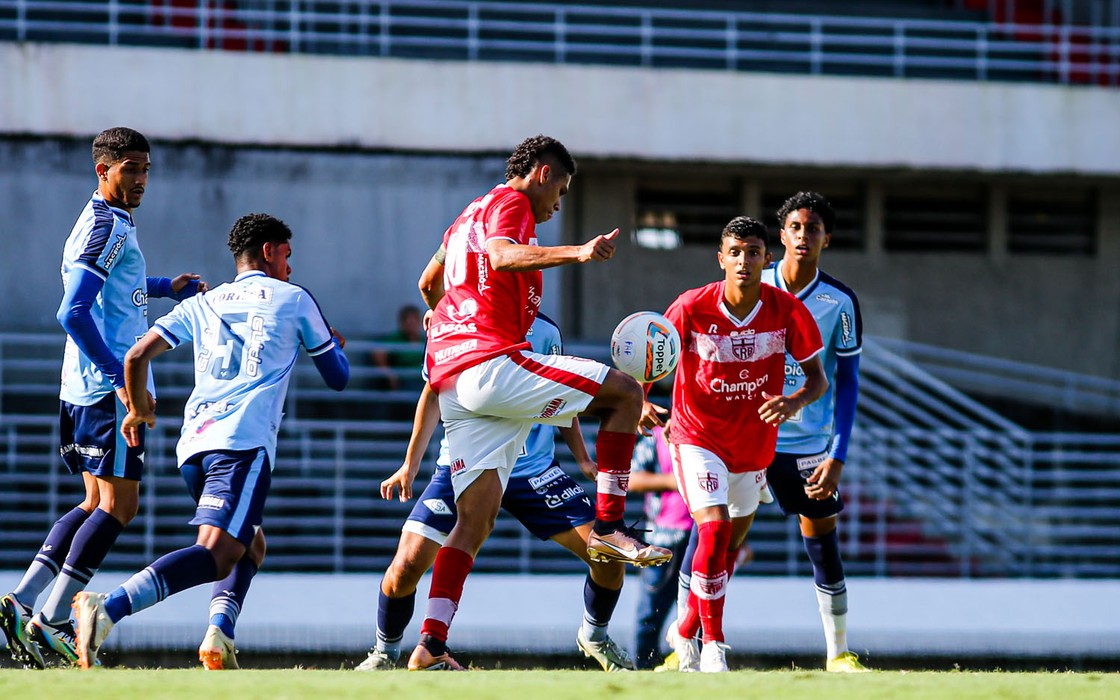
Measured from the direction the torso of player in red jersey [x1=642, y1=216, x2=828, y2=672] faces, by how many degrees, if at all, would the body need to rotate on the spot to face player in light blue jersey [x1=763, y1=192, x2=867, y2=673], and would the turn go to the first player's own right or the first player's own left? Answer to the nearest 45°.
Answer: approximately 135° to the first player's own left

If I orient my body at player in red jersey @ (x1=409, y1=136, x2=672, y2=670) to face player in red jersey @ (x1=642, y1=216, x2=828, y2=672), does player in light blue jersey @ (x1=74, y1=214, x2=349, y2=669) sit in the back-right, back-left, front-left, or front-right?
back-left

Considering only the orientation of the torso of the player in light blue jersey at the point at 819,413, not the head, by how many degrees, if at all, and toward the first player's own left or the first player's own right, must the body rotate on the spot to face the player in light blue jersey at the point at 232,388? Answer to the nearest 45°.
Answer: approximately 45° to the first player's own right

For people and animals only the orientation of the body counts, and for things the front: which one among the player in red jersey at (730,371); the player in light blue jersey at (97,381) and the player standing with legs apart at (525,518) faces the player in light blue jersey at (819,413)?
the player in light blue jersey at (97,381)

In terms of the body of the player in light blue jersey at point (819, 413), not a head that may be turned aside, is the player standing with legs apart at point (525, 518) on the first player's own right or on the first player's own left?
on the first player's own right

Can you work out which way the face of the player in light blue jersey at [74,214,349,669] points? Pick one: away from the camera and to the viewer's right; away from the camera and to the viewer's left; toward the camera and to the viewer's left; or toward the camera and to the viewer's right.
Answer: away from the camera and to the viewer's right

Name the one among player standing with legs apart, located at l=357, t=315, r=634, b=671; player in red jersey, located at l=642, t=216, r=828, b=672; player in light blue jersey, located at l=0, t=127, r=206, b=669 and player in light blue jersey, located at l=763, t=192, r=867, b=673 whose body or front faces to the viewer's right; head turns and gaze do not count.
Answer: player in light blue jersey, located at l=0, t=127, r=206, b=669

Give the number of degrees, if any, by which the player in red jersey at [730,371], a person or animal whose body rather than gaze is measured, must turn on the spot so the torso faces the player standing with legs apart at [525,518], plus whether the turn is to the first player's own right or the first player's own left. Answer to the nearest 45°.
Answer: approximately 90° to the first player's own right

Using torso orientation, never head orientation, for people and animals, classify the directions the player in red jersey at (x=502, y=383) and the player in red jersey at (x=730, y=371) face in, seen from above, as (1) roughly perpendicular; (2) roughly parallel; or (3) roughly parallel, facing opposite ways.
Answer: roughly perpendicular

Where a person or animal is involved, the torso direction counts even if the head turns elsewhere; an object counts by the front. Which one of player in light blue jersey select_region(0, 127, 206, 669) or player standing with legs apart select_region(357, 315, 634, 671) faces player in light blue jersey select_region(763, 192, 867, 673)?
player in light blue jersey select_region(0, 127, 206, 669)

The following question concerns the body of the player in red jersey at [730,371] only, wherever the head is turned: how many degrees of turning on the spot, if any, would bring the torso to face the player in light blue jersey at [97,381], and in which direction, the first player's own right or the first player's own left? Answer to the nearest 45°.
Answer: approximately 90° to the first player's own right

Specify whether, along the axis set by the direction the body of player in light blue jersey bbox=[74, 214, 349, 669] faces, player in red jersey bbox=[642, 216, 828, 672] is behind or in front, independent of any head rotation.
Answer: in front

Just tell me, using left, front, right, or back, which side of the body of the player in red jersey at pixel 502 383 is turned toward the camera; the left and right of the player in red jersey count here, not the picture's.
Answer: right

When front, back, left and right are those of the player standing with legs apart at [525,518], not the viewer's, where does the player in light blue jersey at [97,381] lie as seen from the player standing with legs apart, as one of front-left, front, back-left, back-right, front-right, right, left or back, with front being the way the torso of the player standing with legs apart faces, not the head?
right

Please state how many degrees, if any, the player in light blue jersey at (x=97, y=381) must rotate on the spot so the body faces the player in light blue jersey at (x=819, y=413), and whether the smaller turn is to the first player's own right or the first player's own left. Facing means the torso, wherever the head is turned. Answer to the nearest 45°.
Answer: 0° — they already face them

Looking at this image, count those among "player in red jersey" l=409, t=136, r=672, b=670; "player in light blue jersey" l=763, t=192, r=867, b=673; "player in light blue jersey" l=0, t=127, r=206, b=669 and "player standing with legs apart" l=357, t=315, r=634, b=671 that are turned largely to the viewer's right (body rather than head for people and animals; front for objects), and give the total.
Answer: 2

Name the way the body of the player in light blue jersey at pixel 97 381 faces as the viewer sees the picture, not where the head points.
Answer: to the viewer's right

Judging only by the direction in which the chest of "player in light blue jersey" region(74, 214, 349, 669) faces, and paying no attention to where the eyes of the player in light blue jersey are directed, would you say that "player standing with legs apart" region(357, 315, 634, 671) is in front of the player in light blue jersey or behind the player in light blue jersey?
in front
